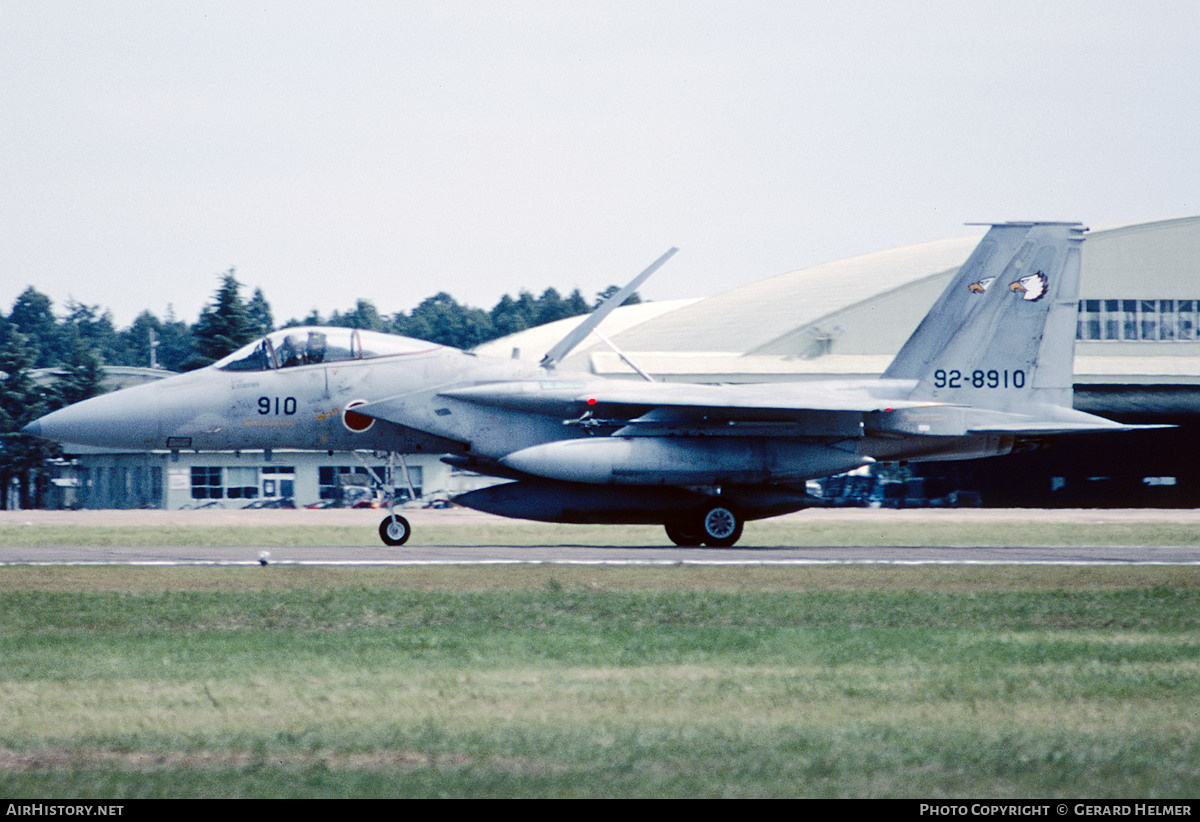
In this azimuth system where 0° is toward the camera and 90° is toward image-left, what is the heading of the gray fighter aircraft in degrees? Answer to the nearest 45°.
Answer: approximately 90°
